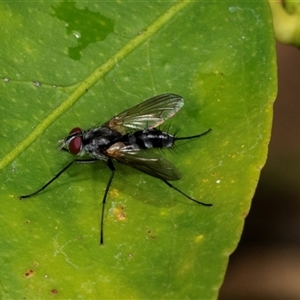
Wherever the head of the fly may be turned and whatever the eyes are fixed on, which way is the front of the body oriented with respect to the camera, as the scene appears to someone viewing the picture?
to the viewer's left
